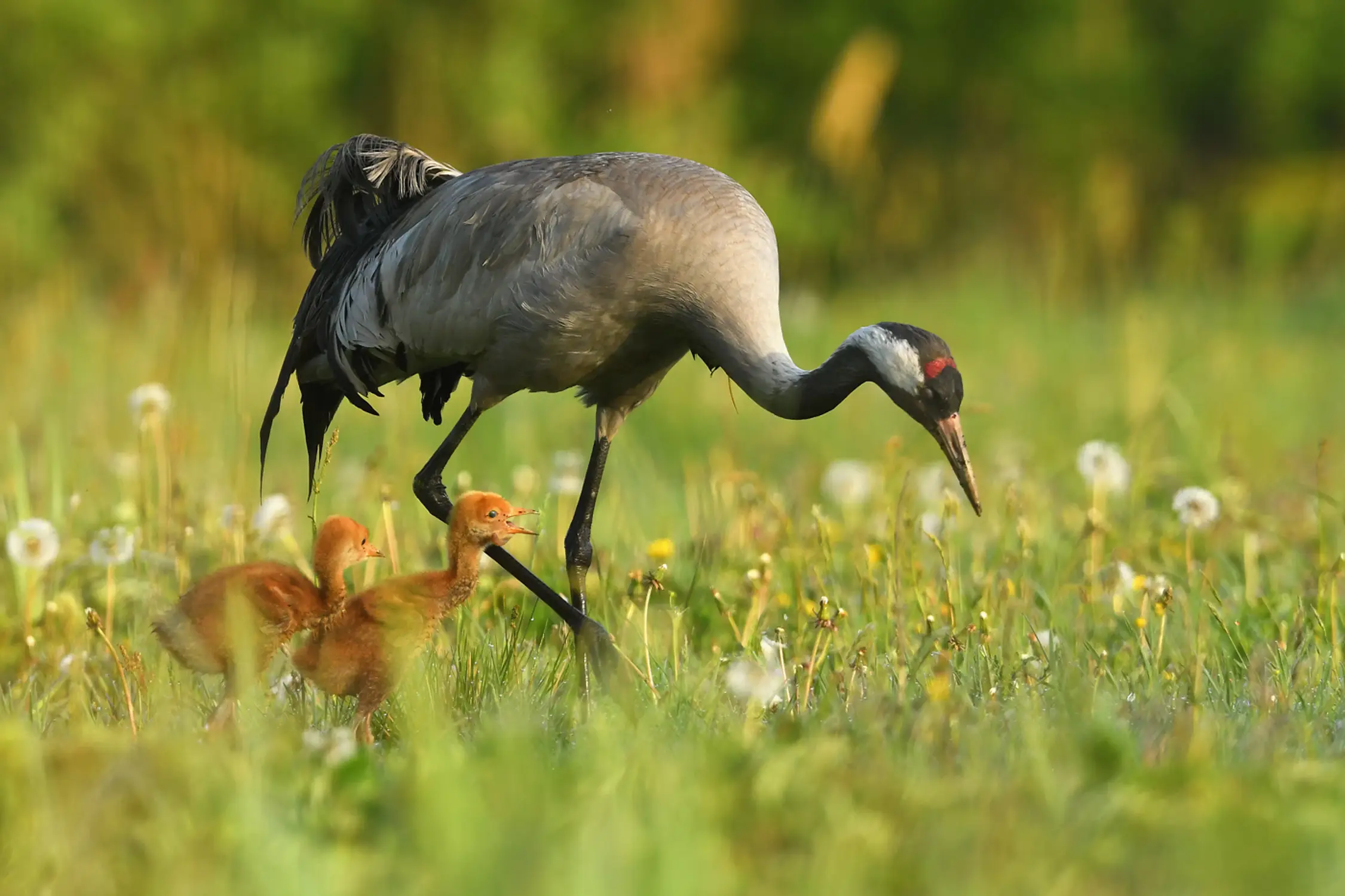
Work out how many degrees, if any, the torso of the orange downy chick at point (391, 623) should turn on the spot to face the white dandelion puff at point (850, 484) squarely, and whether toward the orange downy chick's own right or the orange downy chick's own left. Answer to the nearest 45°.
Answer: approximately 45° to the orange downy chick's own left

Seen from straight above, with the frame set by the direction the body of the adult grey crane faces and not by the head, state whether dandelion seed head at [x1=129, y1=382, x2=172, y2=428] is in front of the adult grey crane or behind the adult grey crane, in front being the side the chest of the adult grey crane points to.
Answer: behind

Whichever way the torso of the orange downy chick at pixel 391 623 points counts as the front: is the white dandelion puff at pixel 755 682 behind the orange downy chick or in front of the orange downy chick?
in front

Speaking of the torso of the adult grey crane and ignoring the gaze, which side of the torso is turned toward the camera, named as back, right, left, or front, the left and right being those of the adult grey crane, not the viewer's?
right

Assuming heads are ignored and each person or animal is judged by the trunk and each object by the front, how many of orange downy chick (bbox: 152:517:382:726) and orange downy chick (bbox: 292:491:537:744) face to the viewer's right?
2

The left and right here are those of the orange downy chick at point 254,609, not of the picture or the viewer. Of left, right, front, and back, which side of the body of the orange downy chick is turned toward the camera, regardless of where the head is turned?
right

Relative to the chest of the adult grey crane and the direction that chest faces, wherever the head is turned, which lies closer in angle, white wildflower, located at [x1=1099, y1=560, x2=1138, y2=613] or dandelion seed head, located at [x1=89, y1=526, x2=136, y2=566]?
the white wildflower

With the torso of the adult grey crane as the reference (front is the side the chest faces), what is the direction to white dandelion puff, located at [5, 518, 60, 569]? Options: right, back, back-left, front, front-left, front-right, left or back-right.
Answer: back

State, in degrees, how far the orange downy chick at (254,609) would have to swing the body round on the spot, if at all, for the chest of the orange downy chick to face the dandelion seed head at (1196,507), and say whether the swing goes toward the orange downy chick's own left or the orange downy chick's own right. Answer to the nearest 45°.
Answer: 0° — it already faces it

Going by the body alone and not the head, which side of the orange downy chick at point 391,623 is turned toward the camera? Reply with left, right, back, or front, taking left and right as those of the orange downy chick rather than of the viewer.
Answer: right

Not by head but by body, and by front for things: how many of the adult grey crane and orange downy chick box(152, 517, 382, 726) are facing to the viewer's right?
2
